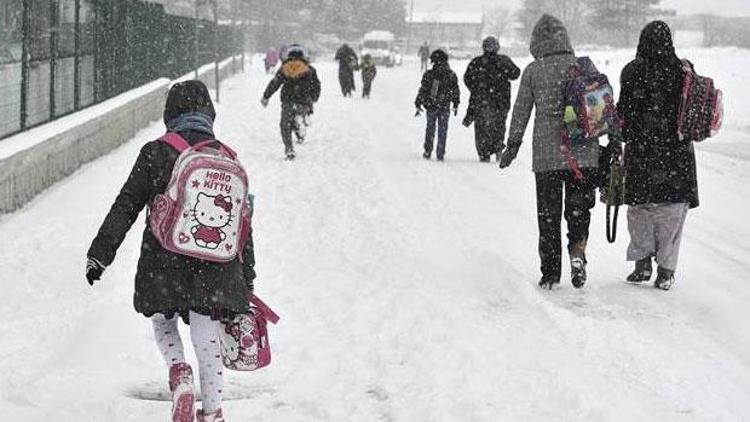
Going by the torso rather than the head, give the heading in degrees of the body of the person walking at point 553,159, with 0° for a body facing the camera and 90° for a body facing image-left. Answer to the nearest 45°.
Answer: approximately 180°

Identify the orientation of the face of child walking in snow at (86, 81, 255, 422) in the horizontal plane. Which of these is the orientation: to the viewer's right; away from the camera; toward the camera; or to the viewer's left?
away from the camera

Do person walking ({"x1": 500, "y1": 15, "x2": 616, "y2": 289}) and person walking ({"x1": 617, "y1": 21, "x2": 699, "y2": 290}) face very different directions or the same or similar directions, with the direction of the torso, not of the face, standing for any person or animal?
same or similar directions

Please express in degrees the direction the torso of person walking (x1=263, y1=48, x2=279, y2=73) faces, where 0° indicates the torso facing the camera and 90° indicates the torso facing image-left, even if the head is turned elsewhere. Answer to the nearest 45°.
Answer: approximately 180°

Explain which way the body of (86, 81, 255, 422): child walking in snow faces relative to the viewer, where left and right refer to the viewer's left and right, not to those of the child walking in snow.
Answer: facing away from the viewer

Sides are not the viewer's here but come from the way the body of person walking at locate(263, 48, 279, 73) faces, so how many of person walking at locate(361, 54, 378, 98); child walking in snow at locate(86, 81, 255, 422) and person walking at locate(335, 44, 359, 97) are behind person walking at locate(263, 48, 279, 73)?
3

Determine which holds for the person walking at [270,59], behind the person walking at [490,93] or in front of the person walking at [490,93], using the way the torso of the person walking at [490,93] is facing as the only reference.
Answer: in front

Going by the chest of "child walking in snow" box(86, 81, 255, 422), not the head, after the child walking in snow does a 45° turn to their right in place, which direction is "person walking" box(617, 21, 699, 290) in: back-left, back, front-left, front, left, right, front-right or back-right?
front

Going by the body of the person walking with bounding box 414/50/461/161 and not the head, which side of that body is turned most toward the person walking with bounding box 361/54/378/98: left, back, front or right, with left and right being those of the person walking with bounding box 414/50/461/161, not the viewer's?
front

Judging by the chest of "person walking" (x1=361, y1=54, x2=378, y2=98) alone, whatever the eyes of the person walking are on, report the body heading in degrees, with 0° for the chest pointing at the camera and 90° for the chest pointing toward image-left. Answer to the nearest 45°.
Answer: approximately 180°

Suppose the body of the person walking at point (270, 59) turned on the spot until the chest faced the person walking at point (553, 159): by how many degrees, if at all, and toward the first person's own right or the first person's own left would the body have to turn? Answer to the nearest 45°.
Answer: approximately 180°

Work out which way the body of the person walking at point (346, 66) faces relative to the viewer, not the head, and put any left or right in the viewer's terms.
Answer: facing away from the viewer

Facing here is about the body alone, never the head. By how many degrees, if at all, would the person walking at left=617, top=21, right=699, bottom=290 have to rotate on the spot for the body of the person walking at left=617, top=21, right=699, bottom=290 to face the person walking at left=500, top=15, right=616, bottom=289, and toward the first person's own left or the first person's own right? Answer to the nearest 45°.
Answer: approximately 90° to the first person's own left

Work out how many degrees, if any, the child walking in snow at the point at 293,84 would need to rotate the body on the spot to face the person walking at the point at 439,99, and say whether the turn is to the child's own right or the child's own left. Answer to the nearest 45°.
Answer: approximately 90° to the child's own right

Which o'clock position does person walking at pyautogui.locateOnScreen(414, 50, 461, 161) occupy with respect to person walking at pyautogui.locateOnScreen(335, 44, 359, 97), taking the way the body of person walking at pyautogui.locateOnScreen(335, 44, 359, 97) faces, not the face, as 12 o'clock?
person walking at pyautogui.locateOnScreen(414, 50, 461, 161) is roughly at 6 o'clock from person walking at pyautogui.locateOnScreen(335, 44, 359, 97).
